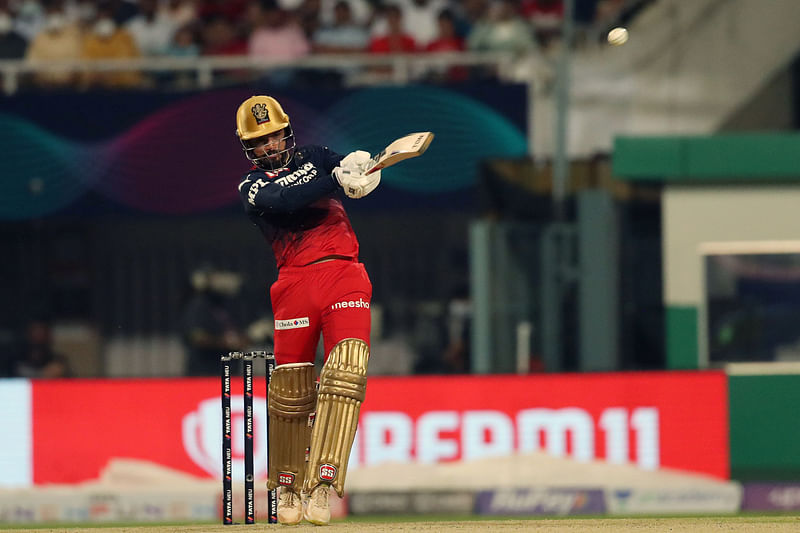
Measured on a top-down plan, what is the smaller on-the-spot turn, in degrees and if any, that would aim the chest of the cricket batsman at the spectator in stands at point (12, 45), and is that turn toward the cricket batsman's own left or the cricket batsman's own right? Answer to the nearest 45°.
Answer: approximately 180°

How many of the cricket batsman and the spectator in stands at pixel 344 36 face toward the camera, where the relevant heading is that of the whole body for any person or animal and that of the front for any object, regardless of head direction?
2
